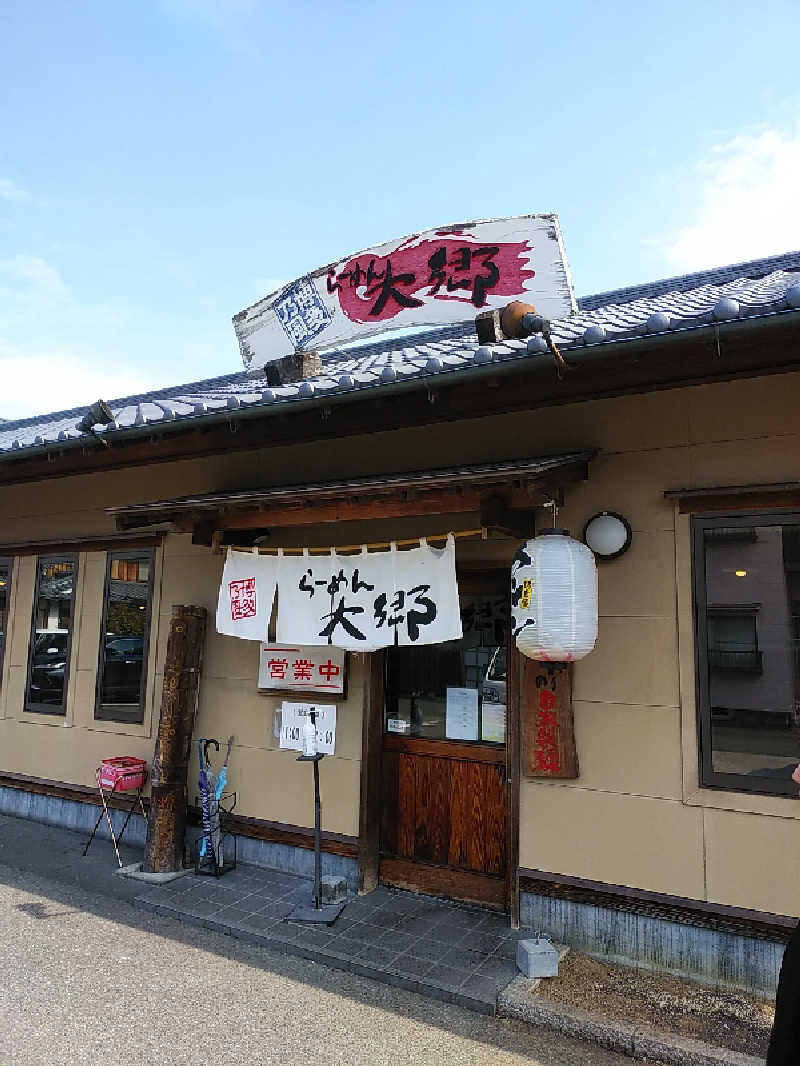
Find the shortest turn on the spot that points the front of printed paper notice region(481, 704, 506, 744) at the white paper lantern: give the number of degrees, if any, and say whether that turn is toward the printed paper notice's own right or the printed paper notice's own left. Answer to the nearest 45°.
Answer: approximately 45° to the printed paper notice's own left

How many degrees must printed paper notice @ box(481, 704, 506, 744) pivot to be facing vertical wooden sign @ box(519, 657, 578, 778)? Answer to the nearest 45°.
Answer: approximately 90° to its left

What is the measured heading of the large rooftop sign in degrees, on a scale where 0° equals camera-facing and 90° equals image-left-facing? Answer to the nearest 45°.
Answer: approximately 45°

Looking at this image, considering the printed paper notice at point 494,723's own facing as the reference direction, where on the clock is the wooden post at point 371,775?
The wooden post is roughly at 2 o'clock from the printed paper notice.
